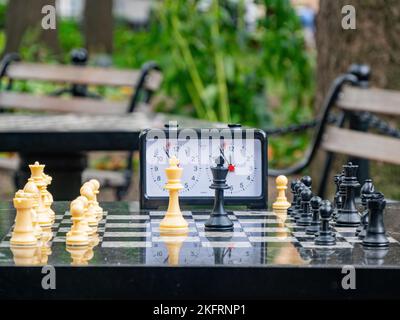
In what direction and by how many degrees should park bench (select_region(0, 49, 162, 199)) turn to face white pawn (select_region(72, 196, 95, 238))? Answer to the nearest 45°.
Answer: approximately 45° to its left

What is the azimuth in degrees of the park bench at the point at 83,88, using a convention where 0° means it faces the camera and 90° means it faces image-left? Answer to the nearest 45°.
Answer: approximately 45°

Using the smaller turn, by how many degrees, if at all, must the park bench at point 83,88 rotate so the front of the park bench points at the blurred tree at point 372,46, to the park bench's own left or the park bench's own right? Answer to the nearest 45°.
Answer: approximately 135° to the park bench's own left

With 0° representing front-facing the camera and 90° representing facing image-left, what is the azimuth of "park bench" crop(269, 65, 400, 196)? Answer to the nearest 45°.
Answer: approximately 45°

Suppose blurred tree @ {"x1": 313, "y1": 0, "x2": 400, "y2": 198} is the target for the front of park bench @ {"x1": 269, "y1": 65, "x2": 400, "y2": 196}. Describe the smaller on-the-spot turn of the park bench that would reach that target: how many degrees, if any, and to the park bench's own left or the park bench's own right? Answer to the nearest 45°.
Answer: approximately 135° to the park bench's own right
